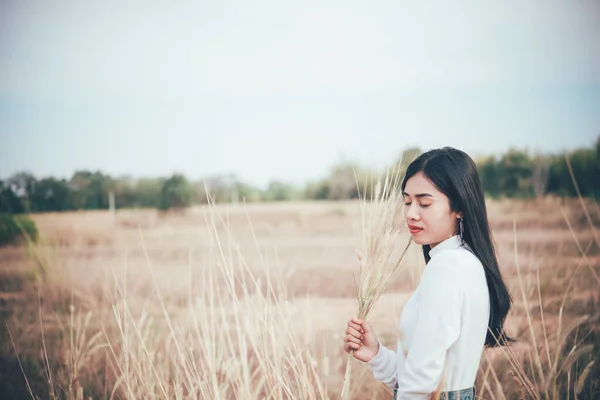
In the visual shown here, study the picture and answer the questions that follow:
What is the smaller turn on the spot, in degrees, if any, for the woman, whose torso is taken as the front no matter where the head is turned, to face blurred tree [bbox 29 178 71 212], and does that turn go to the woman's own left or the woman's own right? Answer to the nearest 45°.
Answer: approximately 45° to the woman's own right

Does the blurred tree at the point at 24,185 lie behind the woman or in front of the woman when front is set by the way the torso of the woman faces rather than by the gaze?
in front

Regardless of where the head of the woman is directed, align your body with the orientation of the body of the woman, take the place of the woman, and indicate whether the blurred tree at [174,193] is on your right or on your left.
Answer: on your right

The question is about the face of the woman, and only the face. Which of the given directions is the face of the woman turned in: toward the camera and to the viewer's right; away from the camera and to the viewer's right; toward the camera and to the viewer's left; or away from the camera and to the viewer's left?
toward the camera and to the viewer's left

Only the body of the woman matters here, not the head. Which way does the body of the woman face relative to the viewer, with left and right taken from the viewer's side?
facing to the left of the viewer

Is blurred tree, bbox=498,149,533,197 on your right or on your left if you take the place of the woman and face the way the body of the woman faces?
on your right

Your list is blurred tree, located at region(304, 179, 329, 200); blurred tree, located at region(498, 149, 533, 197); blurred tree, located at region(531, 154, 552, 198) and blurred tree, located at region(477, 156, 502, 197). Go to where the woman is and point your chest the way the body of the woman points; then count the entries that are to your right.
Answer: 4

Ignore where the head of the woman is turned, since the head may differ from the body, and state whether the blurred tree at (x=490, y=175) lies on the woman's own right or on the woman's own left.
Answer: on the woman's own right

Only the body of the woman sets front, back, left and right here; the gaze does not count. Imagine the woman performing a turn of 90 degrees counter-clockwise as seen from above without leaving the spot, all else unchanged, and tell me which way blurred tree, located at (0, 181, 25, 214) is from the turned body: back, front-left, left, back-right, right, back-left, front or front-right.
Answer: back-right
